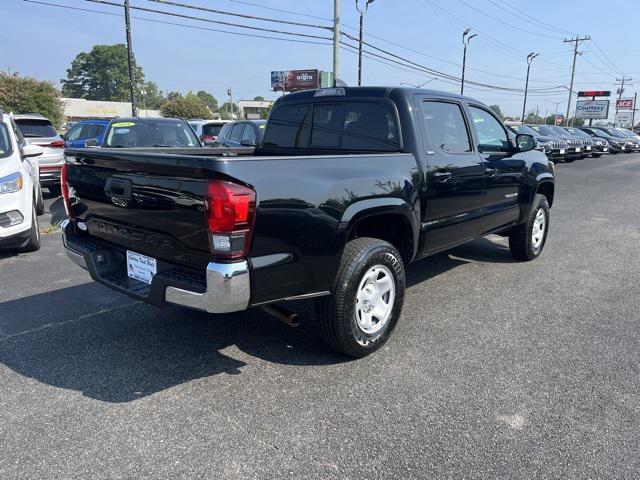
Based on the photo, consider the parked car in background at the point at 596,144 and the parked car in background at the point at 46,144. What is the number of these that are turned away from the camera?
1

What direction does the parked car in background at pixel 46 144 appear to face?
away from the camera

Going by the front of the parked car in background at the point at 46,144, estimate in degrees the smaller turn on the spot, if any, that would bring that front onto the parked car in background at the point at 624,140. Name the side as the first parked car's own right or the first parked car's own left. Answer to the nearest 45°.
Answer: approximately 90° to the first parked car's own right

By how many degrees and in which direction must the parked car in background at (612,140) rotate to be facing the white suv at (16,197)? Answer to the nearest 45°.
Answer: approximately 45° to its right

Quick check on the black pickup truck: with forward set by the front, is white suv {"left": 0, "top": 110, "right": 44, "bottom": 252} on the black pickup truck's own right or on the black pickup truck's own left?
on the black pickup truck's own left

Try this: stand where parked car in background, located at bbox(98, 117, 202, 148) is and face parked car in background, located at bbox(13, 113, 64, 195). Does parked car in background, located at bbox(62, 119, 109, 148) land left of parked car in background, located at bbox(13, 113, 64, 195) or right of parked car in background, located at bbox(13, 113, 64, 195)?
right
